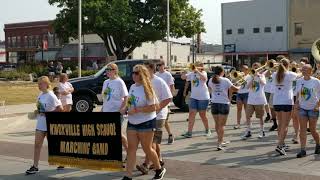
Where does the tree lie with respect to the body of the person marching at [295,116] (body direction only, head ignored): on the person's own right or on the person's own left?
on the person's own right

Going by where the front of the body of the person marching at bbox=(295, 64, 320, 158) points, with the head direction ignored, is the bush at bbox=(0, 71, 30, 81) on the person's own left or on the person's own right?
on the person's own right

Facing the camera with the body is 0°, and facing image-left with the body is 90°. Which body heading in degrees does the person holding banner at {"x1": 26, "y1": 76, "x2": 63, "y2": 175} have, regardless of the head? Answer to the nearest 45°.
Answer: approximately 45°

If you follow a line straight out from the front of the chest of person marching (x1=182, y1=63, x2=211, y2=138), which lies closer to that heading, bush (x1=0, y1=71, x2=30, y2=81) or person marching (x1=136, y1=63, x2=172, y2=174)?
the person marching

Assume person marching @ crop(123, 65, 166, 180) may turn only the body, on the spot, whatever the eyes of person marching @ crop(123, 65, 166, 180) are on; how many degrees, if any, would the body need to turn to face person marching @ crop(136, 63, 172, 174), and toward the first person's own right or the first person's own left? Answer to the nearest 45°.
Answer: approximately 135° to the first person's own right

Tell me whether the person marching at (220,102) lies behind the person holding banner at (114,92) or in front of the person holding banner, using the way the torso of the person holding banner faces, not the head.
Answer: behind

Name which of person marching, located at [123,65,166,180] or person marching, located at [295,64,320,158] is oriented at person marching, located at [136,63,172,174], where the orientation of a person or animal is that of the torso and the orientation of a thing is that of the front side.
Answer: person marching, located at [295,64,320,158]

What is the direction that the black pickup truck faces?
to the viewer's left

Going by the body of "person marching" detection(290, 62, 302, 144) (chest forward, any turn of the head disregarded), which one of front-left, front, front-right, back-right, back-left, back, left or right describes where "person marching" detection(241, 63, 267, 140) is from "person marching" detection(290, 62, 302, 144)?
right

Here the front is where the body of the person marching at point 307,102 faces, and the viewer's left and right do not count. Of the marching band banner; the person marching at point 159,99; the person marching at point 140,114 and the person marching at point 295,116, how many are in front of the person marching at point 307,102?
3

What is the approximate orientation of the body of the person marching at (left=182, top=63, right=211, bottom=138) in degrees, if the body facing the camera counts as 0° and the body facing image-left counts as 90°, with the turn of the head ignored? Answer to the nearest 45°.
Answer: approximately 45°

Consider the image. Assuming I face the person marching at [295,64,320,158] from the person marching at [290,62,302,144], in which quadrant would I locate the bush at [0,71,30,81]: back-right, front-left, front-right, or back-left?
back-right
